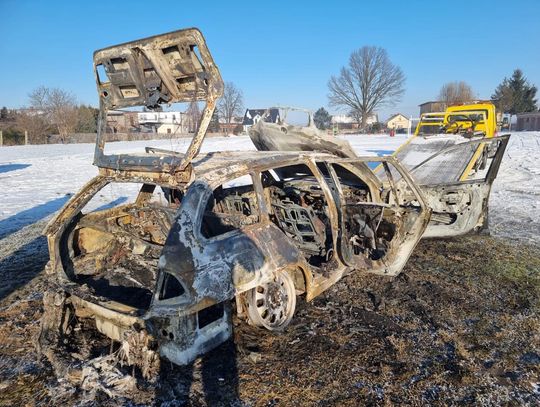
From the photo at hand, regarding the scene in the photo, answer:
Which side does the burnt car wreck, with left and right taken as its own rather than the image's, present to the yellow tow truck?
front

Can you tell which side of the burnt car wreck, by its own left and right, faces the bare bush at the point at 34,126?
left

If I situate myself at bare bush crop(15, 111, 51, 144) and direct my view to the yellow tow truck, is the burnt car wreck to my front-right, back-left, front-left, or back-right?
front-right

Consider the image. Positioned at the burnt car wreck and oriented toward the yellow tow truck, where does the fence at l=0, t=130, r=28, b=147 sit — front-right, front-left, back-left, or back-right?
front-left

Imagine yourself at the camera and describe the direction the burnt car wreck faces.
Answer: facing away from the viewer and to the right of the viewer

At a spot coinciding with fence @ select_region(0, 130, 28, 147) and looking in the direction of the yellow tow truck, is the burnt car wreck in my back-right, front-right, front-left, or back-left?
front-right

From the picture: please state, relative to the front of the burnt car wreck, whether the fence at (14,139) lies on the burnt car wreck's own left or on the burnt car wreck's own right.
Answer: on the burnt car wreck's own left

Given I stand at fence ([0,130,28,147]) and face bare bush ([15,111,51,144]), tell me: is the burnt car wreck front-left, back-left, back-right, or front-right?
back-right
